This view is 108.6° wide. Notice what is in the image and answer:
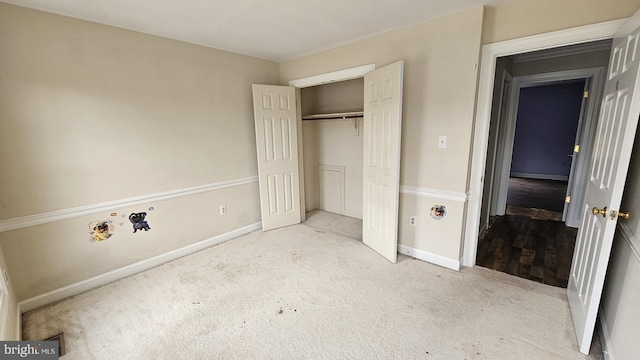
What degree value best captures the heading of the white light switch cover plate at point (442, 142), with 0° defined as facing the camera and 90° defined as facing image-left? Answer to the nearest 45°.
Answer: approximately 0°

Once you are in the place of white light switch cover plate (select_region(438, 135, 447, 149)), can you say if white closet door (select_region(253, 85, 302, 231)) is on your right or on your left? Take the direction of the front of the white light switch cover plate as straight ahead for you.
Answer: on your right

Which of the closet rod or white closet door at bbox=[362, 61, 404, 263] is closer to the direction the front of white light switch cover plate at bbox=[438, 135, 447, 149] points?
the white closet door

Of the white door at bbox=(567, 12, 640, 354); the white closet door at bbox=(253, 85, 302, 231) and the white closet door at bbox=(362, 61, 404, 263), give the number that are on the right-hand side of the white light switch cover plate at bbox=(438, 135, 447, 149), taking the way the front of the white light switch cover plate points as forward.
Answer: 2

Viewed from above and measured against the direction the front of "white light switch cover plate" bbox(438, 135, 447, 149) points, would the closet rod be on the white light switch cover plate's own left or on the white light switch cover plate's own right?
on the white light switch cover plate's own right

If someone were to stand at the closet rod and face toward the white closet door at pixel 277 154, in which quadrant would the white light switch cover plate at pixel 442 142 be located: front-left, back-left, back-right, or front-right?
back-left

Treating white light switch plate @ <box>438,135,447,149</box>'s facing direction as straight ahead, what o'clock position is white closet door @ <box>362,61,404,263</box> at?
The white closet door is roughly at 3 o'clock from the white light switch plate.

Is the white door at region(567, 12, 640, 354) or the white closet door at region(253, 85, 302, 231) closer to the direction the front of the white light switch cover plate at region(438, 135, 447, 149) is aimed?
the white door

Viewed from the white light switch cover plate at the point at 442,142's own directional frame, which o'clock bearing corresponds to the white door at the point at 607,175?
The white door is roughly at 10 o'clock from the white light switch cover plate.
